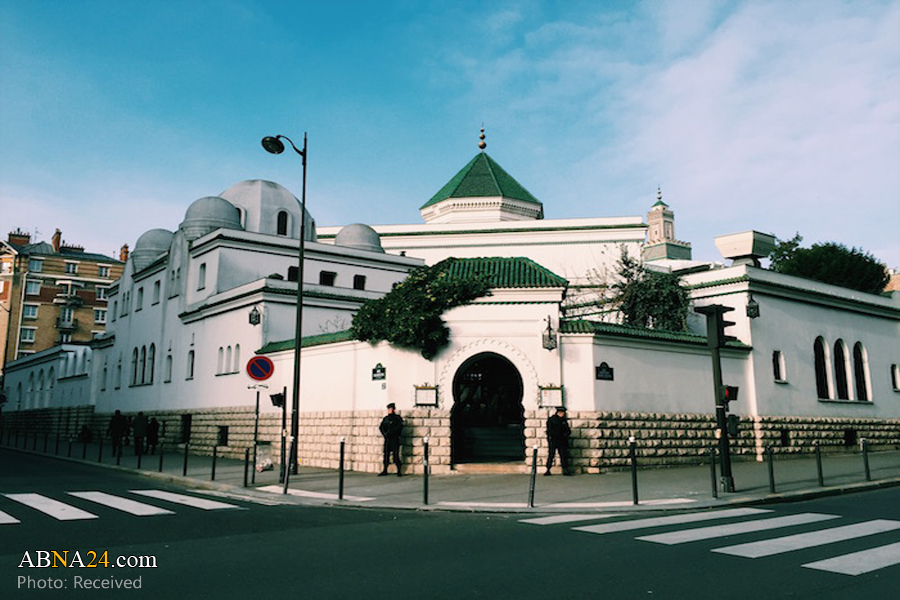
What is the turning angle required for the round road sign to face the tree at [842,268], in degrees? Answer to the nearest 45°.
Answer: approximately 135° to its left

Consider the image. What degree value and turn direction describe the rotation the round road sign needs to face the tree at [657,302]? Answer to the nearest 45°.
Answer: approximately 90° to its left

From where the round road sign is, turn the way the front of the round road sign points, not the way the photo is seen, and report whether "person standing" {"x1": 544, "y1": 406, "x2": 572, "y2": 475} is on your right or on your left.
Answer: on your left

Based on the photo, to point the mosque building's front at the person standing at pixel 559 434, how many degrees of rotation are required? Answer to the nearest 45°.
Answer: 0° — it already faces them

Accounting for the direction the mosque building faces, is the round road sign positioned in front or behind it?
in front

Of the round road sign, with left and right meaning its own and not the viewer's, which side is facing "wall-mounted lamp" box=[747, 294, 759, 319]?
left

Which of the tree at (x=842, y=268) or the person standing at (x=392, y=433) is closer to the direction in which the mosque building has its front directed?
the person standing

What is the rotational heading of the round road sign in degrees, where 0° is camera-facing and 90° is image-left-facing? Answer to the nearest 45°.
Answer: approximately 0°

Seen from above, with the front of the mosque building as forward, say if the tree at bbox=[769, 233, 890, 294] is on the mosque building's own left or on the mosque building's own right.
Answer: on the mosque building's own left

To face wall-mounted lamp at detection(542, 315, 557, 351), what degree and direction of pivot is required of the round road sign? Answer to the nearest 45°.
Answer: approximately 90° to its left

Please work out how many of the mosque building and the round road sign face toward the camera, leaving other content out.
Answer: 2
